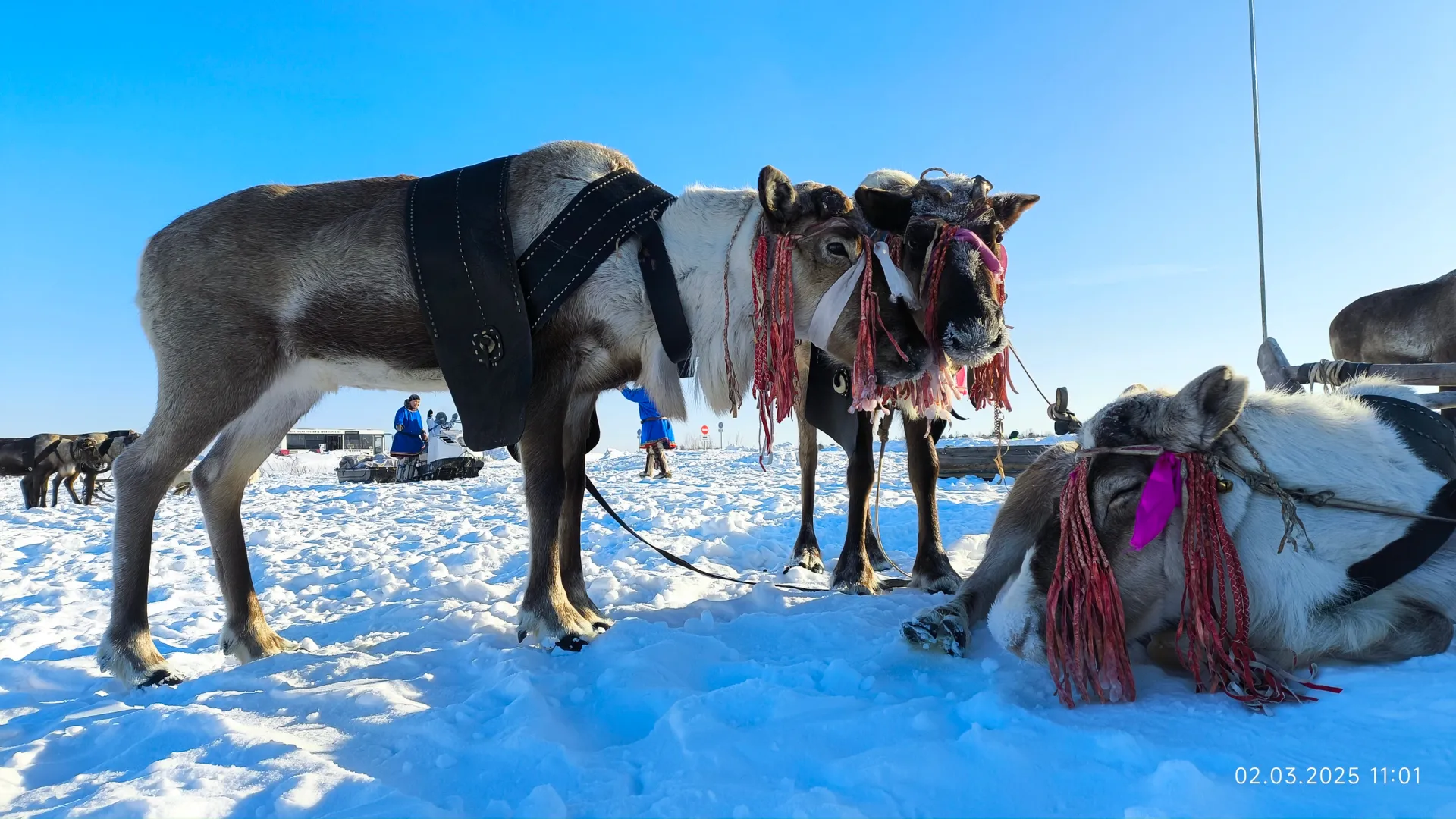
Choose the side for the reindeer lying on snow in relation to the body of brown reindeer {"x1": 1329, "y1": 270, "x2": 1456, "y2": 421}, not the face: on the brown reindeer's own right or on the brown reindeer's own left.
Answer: on the brown reindeer's own right

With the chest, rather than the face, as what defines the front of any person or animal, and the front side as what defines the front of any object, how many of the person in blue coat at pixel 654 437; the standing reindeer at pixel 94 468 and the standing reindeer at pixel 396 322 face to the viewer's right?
2

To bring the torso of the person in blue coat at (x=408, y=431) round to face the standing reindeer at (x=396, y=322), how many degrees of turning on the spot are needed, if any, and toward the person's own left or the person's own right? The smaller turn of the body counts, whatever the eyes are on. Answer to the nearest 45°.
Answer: approximately 45° to the person's own right

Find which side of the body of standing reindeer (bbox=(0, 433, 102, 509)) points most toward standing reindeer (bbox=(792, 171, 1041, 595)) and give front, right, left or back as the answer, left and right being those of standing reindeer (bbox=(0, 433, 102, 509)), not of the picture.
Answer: right

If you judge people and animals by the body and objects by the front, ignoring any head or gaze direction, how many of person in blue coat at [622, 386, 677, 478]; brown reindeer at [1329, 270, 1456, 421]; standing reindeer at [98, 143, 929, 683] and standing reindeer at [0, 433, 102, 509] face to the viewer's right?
3

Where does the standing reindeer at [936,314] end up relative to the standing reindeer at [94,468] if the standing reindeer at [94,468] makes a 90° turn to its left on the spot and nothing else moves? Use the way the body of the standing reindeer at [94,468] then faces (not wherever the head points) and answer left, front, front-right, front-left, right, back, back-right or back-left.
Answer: back

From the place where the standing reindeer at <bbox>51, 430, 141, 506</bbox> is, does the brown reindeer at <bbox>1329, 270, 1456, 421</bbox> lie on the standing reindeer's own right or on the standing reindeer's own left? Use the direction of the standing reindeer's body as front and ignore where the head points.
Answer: on the standing reindeer's own right

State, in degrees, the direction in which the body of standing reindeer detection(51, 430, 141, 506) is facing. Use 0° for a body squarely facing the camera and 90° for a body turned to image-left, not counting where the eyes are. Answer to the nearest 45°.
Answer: approximately 270°

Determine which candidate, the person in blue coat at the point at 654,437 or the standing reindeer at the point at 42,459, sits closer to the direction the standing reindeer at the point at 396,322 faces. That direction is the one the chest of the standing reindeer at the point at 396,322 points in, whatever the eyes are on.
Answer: the person in blue coat

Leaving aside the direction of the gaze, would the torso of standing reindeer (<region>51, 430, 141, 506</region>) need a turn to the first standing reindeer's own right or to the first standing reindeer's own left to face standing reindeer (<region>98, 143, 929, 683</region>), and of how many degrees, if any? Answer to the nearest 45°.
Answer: approximately 90° to the first standing reindeer's own right

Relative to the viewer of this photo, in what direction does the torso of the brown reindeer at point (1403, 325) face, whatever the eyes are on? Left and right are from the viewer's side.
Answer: facing to the right of the viewer

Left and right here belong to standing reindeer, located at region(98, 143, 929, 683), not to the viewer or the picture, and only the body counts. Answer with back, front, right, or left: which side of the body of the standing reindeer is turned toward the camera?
right
